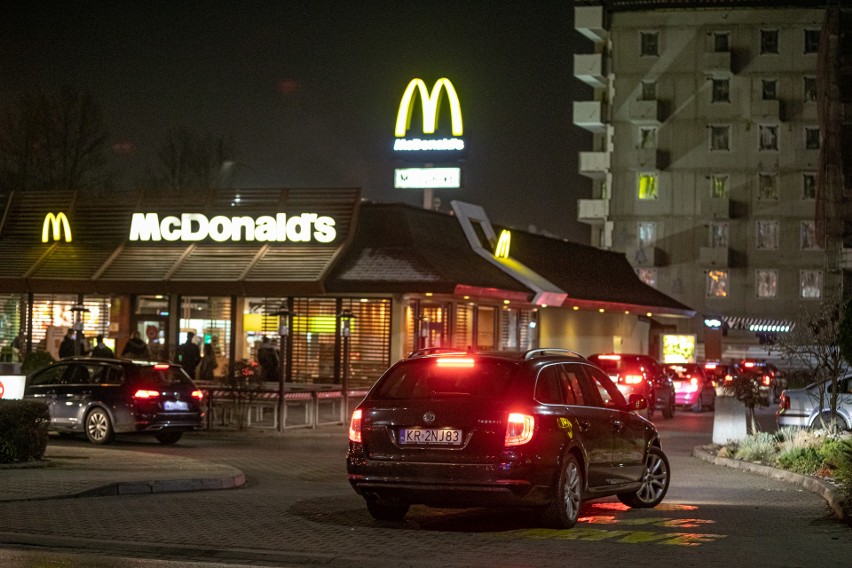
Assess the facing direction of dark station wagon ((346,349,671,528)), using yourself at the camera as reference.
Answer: facing away from the viewer and to the right of the viewer

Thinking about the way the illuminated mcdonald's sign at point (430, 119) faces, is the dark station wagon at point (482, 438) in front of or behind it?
in front

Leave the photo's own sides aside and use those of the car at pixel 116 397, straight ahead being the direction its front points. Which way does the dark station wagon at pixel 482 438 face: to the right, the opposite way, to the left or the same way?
to the right

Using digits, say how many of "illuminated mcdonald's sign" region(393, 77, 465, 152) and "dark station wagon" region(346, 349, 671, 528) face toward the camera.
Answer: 1

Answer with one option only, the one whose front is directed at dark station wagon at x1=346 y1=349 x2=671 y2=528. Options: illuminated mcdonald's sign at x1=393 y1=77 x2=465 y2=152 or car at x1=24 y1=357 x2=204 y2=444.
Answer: the illuminated mcdonald's sign

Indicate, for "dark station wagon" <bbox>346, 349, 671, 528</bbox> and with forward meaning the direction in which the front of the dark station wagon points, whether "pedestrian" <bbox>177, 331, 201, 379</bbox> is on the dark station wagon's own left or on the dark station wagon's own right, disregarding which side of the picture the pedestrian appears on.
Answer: on the dark station wagon's own left

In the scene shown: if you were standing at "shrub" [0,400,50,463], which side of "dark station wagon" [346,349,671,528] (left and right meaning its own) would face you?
left

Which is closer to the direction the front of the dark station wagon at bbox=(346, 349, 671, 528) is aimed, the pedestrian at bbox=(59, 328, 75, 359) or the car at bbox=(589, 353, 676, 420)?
the car

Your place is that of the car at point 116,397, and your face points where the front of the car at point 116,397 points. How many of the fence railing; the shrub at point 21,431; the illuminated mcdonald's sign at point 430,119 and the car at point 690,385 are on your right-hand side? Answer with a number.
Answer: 3

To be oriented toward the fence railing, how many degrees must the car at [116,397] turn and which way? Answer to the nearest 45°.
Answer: approximately 90° to its right

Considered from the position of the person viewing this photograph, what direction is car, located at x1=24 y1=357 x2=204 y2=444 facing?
facing away from the viewer and to the left of the viewer

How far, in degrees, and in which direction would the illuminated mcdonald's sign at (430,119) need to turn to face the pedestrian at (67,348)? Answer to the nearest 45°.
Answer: approximately 45° to its right

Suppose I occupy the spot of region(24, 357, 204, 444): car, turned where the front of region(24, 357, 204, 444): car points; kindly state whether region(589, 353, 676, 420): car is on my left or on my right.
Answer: on my right

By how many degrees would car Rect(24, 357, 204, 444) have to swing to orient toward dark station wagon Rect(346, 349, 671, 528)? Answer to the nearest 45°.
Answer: approximately 135° to its left

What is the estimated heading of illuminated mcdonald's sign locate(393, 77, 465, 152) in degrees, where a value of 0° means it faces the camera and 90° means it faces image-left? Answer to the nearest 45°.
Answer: approximately 0°

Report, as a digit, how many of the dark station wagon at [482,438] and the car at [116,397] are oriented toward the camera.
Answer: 0

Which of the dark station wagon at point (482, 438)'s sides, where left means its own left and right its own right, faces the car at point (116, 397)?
left
